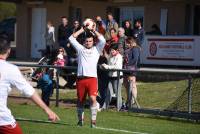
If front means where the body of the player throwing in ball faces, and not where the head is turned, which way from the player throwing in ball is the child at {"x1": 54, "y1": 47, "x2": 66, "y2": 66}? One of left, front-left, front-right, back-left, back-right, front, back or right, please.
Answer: back

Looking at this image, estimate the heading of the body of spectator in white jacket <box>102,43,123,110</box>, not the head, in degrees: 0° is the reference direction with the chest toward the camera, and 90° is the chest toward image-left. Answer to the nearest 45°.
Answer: approximately 45°

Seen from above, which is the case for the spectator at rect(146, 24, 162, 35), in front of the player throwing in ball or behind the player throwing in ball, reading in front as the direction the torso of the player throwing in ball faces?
behind

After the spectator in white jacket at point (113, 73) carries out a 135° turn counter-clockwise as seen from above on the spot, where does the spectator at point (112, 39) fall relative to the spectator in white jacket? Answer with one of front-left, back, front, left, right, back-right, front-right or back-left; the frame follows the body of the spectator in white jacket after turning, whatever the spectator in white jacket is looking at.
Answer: left

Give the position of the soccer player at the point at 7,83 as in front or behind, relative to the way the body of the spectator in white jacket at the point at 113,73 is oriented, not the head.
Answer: in front

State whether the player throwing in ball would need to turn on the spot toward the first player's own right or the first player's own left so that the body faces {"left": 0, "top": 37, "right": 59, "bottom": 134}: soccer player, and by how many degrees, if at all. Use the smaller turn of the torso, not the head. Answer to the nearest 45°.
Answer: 0° — they already face them

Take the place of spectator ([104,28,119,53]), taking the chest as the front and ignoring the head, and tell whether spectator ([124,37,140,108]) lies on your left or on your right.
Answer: on your left

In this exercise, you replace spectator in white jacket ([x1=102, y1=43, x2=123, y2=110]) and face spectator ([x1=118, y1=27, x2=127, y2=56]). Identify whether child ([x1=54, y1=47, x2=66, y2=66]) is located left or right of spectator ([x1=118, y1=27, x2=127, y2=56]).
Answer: left

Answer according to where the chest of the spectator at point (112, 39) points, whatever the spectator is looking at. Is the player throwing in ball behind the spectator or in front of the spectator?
in front
